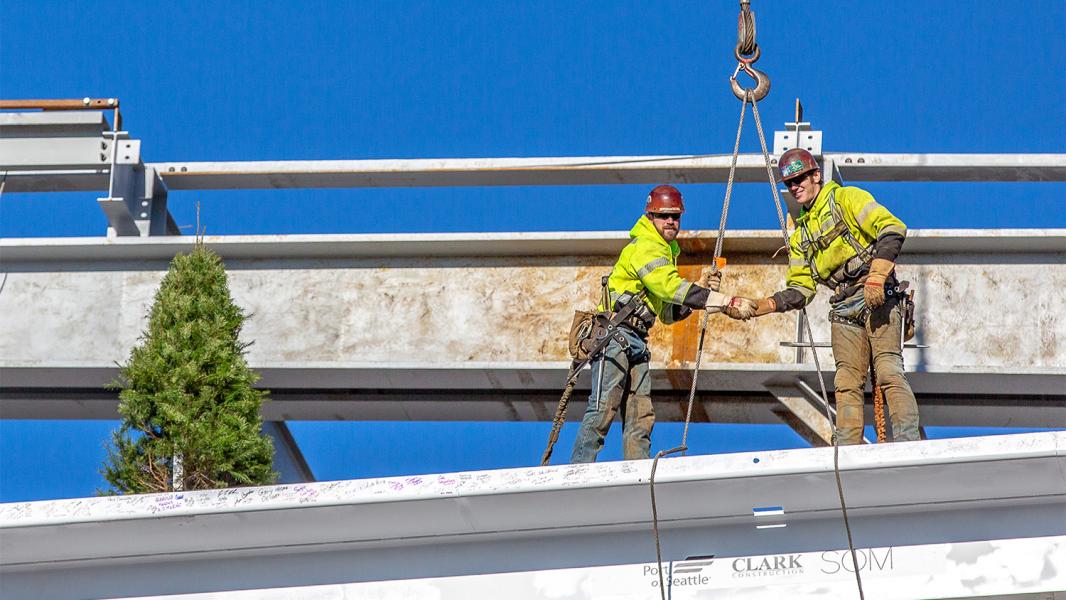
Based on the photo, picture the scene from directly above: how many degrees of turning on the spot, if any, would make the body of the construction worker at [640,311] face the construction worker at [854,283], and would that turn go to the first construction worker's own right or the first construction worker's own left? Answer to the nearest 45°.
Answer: approximately 45° to the first construction worker's own left

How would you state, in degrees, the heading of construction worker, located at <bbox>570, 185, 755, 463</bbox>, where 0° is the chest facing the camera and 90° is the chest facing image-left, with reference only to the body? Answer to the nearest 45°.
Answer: approximately 315°

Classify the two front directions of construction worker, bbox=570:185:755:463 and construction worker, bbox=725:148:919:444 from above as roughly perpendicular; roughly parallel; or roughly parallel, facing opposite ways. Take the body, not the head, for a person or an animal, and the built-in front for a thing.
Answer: roughly perpendicular
